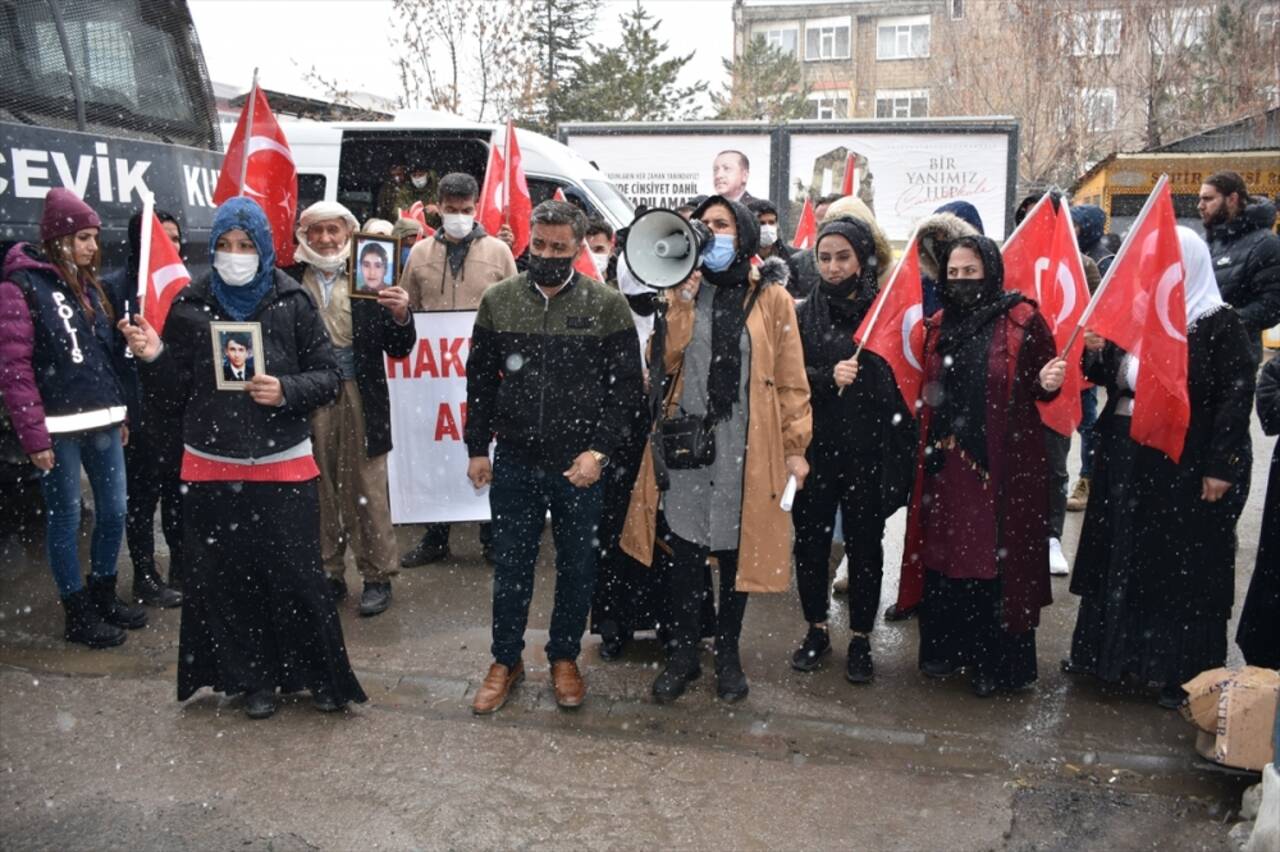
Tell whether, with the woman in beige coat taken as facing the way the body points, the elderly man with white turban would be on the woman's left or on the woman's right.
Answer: on the woman's right

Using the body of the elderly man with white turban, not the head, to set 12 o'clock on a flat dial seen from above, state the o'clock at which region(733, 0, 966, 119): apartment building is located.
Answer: The apartment building is roughly at 7 o'clock from the elderly man with white turban.

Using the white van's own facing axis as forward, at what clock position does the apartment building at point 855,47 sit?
The apartment building is roughly at 10 o'clock from the white van.

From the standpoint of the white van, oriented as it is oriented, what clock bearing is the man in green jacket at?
The man in green jacket is roughly at 3 o'clock from the white van.

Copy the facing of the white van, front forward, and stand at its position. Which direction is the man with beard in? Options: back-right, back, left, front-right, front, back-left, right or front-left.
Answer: front-right

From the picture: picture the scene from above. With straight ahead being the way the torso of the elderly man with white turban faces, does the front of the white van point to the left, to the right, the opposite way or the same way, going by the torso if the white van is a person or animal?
to the left

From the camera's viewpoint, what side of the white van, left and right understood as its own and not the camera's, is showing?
right

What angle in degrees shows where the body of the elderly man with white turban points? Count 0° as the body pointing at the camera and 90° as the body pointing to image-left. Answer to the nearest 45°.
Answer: approximately 0°

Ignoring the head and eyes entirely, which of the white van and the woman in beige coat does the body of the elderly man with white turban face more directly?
the woman in beige coat

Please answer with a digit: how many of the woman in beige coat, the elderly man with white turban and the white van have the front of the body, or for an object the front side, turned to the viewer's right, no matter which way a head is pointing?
1

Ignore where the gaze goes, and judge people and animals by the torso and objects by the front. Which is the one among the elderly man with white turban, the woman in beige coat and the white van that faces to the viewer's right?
the white van

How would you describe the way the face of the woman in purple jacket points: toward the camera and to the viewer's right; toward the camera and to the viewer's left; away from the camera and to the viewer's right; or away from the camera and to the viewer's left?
toward the camera and to the viewer's right

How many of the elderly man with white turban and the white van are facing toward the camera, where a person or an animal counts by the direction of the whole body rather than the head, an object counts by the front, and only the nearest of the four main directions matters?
1

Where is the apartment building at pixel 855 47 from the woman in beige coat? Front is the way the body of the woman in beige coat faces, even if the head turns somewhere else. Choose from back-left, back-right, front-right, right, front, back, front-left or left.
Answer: back-right
